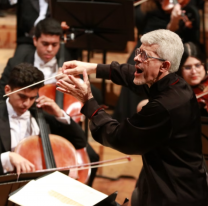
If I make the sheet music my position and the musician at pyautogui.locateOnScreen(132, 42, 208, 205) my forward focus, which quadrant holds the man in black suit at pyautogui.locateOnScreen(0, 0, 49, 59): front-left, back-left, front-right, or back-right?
front-left

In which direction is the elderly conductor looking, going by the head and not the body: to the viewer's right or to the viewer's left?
to the viewer's left

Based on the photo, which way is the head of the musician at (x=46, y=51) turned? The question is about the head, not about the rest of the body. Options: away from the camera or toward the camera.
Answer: toward the camera

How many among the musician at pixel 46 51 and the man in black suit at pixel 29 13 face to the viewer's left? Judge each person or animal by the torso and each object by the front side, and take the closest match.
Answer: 0

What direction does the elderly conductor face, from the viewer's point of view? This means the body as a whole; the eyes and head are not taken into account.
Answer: to the viewer's left

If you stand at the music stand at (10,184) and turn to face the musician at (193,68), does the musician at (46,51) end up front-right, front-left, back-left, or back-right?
front-left

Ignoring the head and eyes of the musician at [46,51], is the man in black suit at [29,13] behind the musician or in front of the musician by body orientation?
behind

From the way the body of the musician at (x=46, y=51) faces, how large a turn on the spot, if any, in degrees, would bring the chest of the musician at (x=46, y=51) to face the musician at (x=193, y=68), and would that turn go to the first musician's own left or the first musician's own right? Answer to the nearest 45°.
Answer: approximately 45° to the first musician's own left

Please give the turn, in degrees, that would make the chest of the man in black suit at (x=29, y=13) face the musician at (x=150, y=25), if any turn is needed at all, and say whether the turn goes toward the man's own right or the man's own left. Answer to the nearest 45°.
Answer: approximately 45° to the man's own left

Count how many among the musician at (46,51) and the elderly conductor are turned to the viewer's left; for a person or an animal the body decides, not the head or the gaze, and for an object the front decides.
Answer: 1

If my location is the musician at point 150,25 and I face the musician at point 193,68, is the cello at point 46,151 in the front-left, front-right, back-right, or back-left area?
front-right

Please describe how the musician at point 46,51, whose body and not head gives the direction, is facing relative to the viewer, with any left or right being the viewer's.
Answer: facing the viewer and to the right of the viewer

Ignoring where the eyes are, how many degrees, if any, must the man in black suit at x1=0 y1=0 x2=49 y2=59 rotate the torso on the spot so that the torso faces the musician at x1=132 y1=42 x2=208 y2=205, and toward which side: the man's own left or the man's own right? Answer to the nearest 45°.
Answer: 0° — they already face them

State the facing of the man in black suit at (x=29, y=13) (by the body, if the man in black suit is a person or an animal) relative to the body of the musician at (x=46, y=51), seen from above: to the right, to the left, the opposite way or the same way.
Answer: the same way

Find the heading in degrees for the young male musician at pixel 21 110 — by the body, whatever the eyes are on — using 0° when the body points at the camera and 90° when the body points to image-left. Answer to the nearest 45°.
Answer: approximately 315°

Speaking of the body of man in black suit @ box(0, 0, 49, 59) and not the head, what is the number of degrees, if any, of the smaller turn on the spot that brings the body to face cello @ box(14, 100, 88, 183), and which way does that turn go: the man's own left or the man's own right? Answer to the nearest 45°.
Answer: approximately 45° to the man's own right

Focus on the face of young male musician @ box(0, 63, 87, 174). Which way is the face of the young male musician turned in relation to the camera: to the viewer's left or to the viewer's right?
to the viewer's right

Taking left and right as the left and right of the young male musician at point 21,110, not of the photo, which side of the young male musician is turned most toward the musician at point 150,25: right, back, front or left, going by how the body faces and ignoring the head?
left

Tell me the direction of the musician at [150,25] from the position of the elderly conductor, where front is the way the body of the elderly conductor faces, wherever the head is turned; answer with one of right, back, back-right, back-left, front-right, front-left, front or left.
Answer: right
